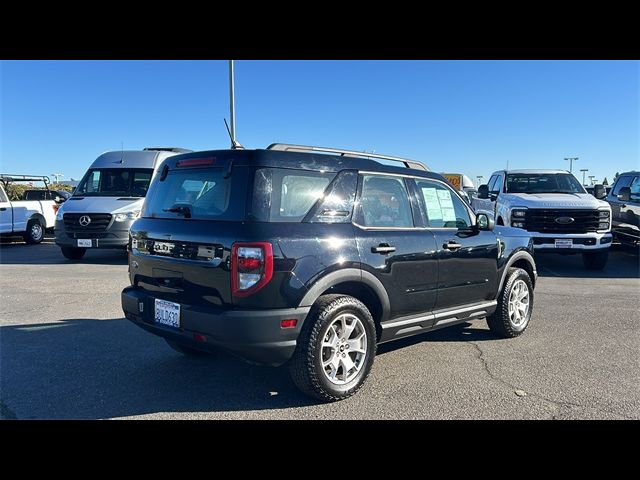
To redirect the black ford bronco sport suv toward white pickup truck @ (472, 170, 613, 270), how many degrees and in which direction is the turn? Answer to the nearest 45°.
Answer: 0° — it already faces it

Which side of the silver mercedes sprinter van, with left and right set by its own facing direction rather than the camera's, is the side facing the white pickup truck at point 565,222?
left

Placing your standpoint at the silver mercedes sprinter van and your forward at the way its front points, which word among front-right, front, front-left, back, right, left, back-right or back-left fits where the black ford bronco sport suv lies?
front-left

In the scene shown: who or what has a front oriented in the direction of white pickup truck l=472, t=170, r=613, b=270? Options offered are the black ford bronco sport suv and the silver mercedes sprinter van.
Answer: the black ford bronco sport suv

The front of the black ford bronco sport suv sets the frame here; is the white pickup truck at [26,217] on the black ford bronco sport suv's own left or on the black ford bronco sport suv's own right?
on the black ford bronco sport suv's own left

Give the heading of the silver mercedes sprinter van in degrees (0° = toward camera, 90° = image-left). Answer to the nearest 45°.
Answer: approximately 45°

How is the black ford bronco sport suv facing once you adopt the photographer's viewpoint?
facing away from the viewer and to the right of the viewer

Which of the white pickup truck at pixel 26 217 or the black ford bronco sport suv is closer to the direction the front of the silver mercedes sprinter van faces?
the black ford bronco sport suv

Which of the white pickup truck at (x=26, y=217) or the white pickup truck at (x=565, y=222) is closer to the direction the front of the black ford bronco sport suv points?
the white pickup truck at (x=565, y=222)

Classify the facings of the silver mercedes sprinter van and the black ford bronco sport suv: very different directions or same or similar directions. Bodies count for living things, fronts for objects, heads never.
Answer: very different directions

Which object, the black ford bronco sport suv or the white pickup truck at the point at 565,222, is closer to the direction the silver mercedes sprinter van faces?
the black ford bronco sport suv
